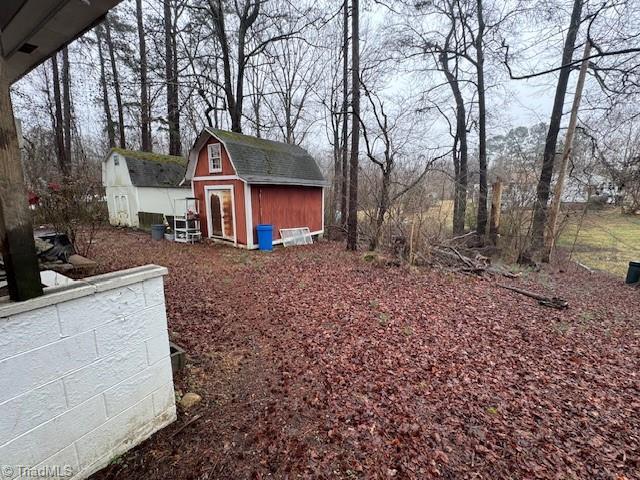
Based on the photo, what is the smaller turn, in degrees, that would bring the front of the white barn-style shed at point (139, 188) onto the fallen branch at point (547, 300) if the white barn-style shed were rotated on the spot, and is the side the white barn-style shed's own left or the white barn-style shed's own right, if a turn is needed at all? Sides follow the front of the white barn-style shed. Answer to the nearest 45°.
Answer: approximately 90° to the white barn-style shed's own left

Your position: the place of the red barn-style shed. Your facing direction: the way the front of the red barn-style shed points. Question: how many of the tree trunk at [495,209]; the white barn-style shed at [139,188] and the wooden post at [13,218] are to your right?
1

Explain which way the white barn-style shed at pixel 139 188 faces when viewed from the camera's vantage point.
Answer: facing the viewer and to the left of the viewer

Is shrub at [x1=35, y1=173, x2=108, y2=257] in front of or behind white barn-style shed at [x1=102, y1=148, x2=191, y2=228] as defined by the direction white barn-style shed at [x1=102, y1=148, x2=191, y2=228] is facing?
in front

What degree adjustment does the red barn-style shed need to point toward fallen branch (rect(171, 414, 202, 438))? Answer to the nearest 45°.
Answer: approximately 45° to its left

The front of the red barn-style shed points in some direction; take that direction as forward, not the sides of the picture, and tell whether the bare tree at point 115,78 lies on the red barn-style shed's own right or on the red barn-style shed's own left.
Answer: on the red barn-style shed's own right

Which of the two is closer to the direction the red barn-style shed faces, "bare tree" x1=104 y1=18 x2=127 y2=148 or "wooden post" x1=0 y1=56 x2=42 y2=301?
the wooden post

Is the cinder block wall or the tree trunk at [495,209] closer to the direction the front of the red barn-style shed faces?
the cinder block wall

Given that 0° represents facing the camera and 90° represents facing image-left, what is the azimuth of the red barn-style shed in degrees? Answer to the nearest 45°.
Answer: approximately 45°

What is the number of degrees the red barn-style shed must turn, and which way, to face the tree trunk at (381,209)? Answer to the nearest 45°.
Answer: approximately 90° to its left

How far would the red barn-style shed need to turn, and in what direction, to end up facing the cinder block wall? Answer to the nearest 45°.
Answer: approximately 45° to its left

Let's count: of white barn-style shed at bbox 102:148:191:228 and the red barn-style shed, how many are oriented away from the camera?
0

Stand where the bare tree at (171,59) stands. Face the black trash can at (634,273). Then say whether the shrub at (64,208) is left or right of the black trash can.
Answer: right
